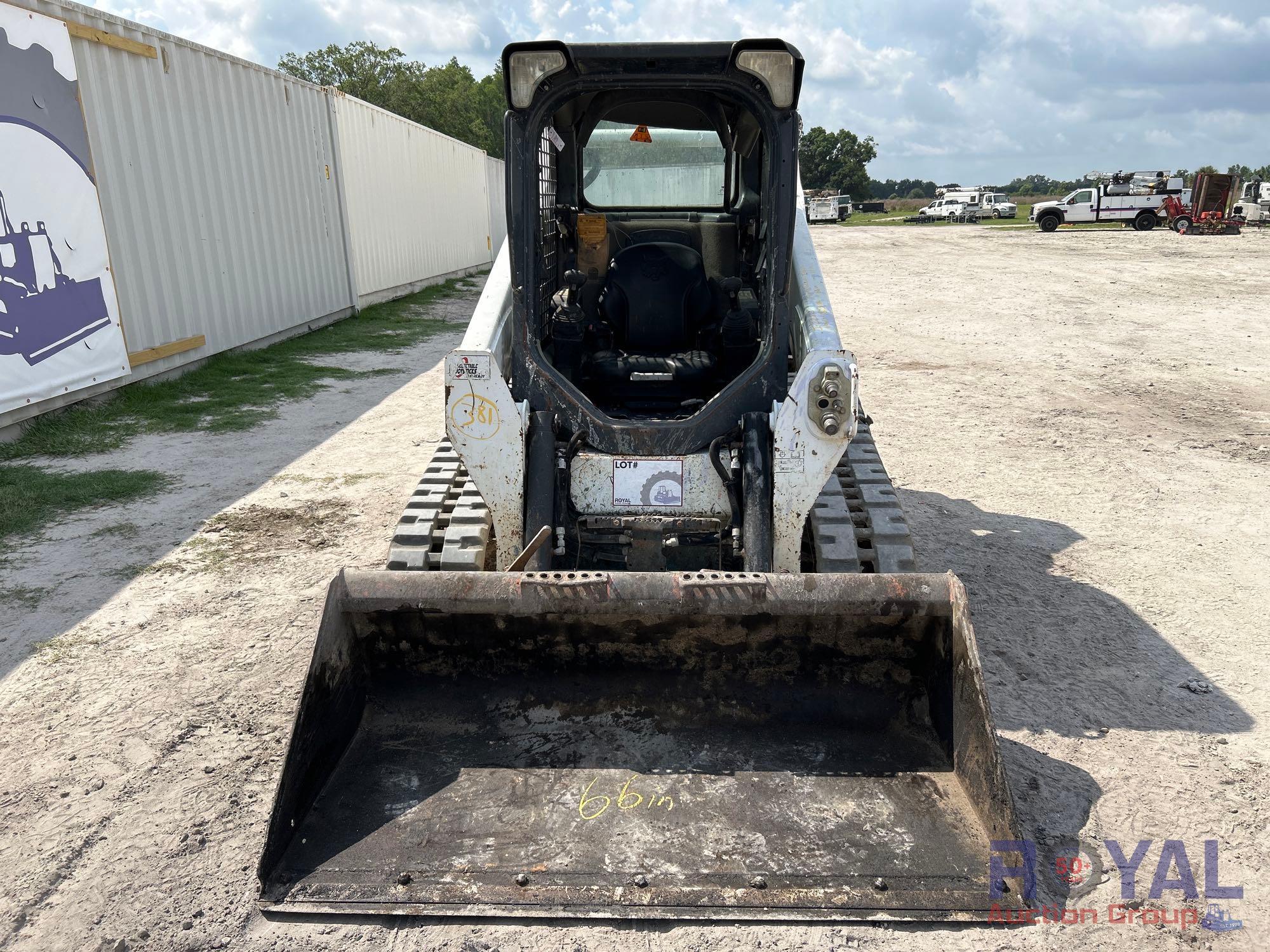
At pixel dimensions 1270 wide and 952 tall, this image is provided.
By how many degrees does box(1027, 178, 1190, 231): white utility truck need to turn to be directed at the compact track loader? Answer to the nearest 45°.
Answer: approximately 90° to its left

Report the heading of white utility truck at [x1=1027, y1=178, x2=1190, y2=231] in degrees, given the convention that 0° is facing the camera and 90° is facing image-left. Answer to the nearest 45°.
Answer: approximately 90°

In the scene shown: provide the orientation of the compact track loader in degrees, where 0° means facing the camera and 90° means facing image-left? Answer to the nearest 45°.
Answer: approximately 0°

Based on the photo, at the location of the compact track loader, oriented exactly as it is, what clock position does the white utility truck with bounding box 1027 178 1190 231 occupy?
The white utility truck is roughly at 7 o'clock from the compact track loader.

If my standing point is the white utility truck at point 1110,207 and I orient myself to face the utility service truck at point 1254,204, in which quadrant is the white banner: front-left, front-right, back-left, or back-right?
back-right

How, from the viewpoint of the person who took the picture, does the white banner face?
facing the viewer and to the right of the viewer

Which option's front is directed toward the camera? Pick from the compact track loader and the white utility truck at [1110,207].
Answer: the compact track loader

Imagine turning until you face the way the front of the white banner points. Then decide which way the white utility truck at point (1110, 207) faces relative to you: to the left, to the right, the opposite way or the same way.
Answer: the opposite way

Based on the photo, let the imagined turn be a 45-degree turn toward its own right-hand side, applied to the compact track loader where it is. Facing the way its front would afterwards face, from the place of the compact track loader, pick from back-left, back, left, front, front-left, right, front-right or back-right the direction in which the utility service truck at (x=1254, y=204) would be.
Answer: back

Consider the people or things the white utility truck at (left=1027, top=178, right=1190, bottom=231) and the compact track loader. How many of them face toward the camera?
1

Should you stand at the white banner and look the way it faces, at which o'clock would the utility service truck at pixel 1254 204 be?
The utility service truck is roughly at 10 o'clock from the white banner.

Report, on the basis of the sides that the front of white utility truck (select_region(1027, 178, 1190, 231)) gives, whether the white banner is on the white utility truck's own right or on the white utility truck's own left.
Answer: on the white utility truck's own left

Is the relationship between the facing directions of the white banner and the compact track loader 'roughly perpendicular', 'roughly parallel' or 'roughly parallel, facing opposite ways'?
roughly perpendicular

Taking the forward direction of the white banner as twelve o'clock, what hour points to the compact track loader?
The compact track loader is roughly at 1 o'clock from the white banner.

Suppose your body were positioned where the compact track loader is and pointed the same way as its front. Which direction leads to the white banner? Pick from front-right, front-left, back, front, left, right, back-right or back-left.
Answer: back-right

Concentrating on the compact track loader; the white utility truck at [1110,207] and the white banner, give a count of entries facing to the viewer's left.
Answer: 1
